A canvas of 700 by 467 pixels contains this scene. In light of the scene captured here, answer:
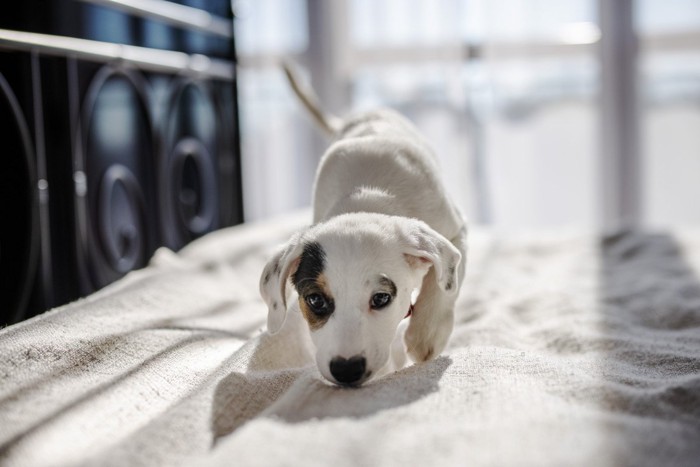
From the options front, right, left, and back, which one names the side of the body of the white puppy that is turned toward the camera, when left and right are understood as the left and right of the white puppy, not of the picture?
front

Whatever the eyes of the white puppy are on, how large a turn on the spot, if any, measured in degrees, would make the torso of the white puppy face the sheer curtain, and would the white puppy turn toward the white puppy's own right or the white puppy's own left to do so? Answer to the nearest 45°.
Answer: approximately 180°
